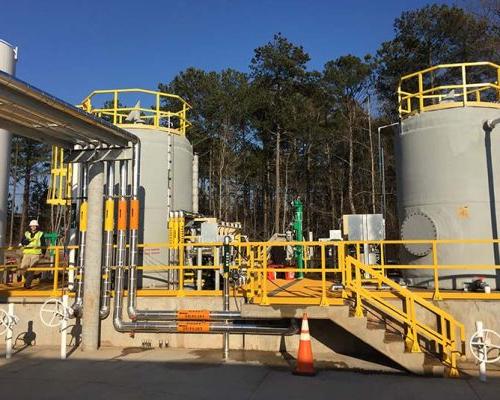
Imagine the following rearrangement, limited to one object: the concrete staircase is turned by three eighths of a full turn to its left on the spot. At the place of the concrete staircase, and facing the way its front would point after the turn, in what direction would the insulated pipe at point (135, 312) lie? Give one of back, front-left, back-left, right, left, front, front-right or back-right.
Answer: front-left

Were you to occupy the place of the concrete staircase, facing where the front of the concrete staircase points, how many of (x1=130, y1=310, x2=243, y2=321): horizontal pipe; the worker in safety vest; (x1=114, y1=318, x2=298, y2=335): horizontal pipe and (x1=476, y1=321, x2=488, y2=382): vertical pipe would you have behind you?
3

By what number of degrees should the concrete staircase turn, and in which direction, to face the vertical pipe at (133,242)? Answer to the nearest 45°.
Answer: approximately 180°

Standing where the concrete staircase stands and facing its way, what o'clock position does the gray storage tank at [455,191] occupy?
The gray storage tank is roughly at 10 o'clock from the concrete staircase.

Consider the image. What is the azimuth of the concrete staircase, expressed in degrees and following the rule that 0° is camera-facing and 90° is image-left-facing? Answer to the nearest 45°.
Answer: approximately 270°

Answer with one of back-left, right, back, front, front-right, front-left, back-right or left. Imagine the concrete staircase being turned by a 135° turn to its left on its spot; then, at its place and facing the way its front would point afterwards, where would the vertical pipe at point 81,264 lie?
front-left

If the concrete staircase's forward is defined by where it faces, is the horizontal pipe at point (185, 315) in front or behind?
behind

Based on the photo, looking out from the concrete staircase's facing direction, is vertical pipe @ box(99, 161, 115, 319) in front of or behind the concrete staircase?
behind

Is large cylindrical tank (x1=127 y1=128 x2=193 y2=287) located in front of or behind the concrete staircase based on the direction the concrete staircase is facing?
behind

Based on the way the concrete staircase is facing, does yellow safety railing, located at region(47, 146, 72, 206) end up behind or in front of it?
behind

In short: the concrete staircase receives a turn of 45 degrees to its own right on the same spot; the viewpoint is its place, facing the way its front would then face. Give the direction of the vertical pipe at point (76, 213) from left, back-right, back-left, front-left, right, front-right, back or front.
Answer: back-right

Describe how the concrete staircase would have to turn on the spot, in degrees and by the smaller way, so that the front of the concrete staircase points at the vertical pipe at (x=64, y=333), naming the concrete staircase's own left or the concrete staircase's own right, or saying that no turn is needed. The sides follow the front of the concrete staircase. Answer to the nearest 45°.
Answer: approximately 180°

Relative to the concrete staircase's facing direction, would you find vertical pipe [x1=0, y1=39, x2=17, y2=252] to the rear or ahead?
to the rear
